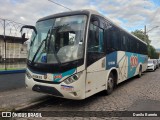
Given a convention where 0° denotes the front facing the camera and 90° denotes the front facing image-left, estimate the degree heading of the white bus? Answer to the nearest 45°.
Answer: approximately 45°
